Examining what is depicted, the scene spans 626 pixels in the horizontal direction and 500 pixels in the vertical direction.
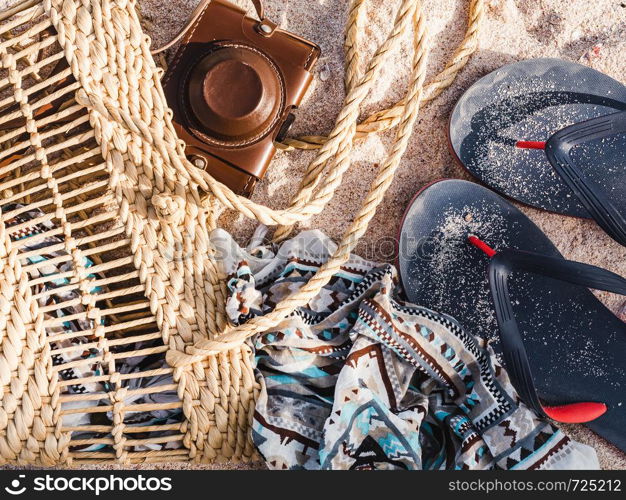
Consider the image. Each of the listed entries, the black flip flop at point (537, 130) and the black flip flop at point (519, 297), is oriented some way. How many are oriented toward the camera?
0

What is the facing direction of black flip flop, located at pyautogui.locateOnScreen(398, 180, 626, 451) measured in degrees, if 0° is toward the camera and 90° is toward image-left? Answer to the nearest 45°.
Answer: approximately 135°

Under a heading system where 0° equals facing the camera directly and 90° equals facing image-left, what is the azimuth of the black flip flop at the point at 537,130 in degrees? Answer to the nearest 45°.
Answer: approximately 90°
